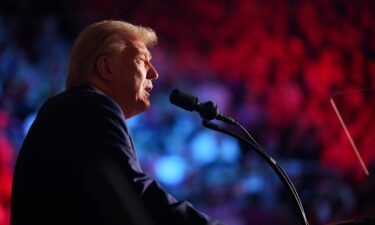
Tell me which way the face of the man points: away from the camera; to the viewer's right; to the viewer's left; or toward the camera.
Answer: to the viewer's right

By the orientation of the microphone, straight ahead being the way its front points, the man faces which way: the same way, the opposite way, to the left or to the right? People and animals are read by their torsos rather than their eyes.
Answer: the opposite way

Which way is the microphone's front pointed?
to the viewer's left

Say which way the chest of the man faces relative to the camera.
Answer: to the viewer's right

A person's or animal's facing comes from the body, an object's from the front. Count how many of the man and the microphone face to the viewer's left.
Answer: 1
